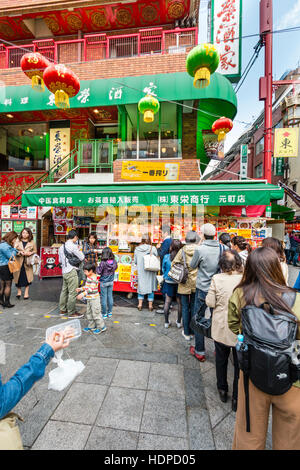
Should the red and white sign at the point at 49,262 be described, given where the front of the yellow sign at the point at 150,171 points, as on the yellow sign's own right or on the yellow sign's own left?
on the yellow sign's own right

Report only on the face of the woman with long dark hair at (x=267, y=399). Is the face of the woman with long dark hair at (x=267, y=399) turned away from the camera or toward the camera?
away from the camera

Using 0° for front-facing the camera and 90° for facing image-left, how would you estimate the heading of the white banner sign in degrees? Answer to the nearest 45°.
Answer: approximately 0°

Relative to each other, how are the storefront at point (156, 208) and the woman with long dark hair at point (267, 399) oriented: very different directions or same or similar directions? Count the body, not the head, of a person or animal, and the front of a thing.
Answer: very different directions

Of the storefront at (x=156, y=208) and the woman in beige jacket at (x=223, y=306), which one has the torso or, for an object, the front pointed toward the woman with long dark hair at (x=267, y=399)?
the storefront

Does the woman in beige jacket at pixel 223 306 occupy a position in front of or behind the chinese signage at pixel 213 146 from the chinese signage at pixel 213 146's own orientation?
in front
